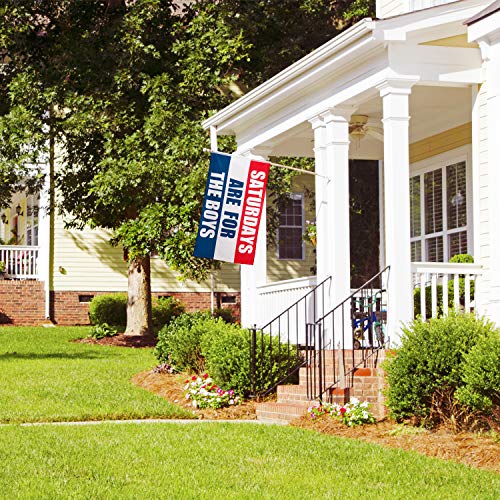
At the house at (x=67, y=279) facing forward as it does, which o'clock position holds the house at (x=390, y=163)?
the house at (x=390, y=163) is roughly at 10 o'clock from the house at (x=67, y=279).

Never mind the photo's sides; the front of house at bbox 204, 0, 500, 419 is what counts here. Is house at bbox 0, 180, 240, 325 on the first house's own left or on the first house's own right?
on the first house's own right

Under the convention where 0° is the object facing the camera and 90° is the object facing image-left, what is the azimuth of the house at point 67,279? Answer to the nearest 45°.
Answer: approximately 45°

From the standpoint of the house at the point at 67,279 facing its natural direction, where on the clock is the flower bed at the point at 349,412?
The flower bed is roughly at 10 o'clock from the house.

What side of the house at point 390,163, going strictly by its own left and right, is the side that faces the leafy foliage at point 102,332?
right

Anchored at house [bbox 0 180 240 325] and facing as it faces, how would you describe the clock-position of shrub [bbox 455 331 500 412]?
The shrub is roughly at 10 o'clock from the house.

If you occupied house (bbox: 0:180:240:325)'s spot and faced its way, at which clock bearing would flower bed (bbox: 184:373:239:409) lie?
The flower bed is roughly at 10 o'clock from the house.

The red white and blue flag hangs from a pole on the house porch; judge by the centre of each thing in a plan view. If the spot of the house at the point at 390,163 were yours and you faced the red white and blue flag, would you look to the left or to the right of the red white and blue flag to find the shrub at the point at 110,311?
right

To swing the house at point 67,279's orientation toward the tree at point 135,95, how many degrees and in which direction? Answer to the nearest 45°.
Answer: approximately 45° to its left
